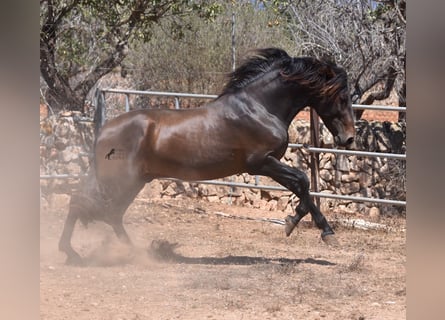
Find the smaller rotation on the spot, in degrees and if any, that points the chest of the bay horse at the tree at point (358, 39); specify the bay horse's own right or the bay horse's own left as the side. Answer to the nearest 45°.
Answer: approximately 45° to the bay horse's own left

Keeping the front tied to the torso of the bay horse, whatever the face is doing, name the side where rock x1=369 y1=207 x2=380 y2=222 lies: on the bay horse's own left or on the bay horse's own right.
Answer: on the bay horse's own left

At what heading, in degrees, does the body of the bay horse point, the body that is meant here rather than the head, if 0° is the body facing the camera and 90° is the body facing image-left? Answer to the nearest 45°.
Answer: approximately 270°

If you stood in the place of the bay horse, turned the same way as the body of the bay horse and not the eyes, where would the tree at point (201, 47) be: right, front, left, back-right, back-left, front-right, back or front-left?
left

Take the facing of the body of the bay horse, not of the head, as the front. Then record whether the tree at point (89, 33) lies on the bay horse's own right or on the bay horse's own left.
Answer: on the bay horse's own left

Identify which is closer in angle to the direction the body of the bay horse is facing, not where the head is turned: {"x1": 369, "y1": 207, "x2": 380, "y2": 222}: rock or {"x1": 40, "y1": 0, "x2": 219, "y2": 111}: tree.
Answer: the rock
